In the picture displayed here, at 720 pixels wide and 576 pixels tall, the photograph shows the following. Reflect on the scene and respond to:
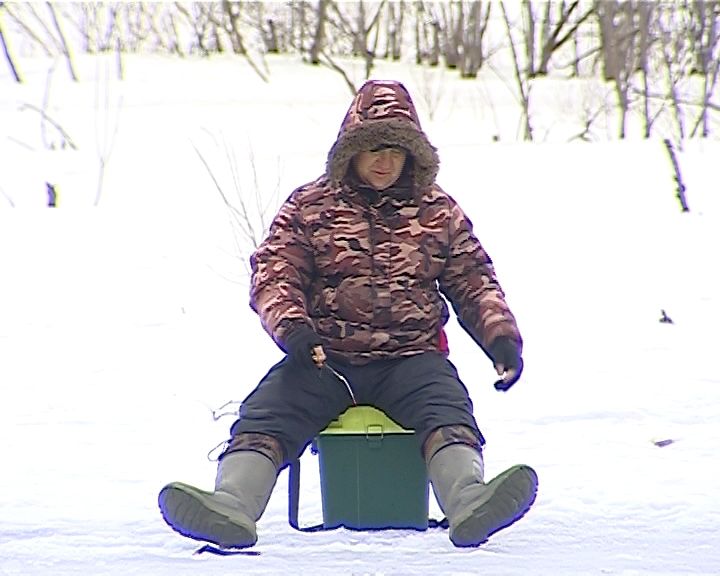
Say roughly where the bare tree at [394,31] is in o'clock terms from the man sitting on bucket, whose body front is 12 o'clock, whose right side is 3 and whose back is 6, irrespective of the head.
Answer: The bare tree is roughly at 6 o'clock from the man sitting on bucket.

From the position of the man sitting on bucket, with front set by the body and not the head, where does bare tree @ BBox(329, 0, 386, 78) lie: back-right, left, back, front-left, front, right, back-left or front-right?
back

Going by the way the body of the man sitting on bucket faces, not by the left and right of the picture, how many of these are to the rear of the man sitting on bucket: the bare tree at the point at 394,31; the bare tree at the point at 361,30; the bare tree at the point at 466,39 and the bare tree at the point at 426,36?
4

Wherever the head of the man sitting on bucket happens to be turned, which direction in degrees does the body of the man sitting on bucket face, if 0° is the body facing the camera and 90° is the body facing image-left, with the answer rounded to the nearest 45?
approximately 0°

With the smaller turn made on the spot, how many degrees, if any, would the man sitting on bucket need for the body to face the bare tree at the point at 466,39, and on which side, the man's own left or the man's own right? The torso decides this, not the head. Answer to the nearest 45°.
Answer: approximately 180°

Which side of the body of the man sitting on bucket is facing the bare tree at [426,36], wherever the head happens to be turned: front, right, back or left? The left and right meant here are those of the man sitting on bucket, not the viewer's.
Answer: back

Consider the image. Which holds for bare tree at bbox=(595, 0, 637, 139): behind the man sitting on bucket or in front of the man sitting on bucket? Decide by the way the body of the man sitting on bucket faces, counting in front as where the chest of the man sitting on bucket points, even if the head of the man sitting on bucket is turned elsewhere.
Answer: behind

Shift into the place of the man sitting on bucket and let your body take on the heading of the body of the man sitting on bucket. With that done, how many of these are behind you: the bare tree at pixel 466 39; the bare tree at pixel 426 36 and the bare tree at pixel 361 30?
3
